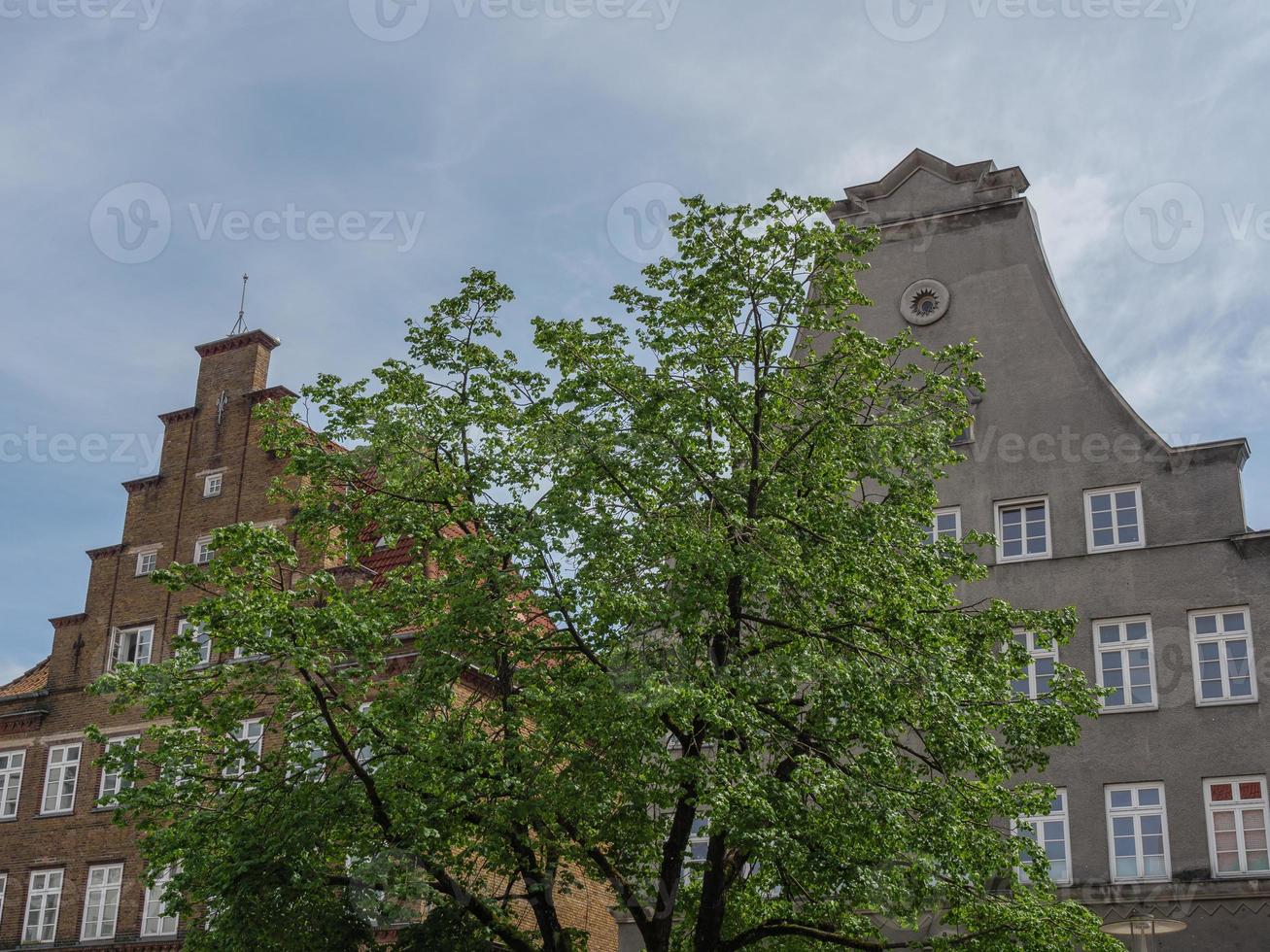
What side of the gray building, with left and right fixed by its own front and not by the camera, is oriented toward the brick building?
right

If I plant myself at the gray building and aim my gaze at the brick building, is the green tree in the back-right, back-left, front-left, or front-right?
front-left

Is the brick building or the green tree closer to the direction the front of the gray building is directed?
the green tree

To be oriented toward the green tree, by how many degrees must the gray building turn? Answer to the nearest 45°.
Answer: approximately 45° to its right

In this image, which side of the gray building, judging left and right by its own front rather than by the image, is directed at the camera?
front

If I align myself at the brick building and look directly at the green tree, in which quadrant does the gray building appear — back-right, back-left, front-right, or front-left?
front-left

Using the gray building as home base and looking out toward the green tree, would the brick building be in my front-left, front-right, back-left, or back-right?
front-right
